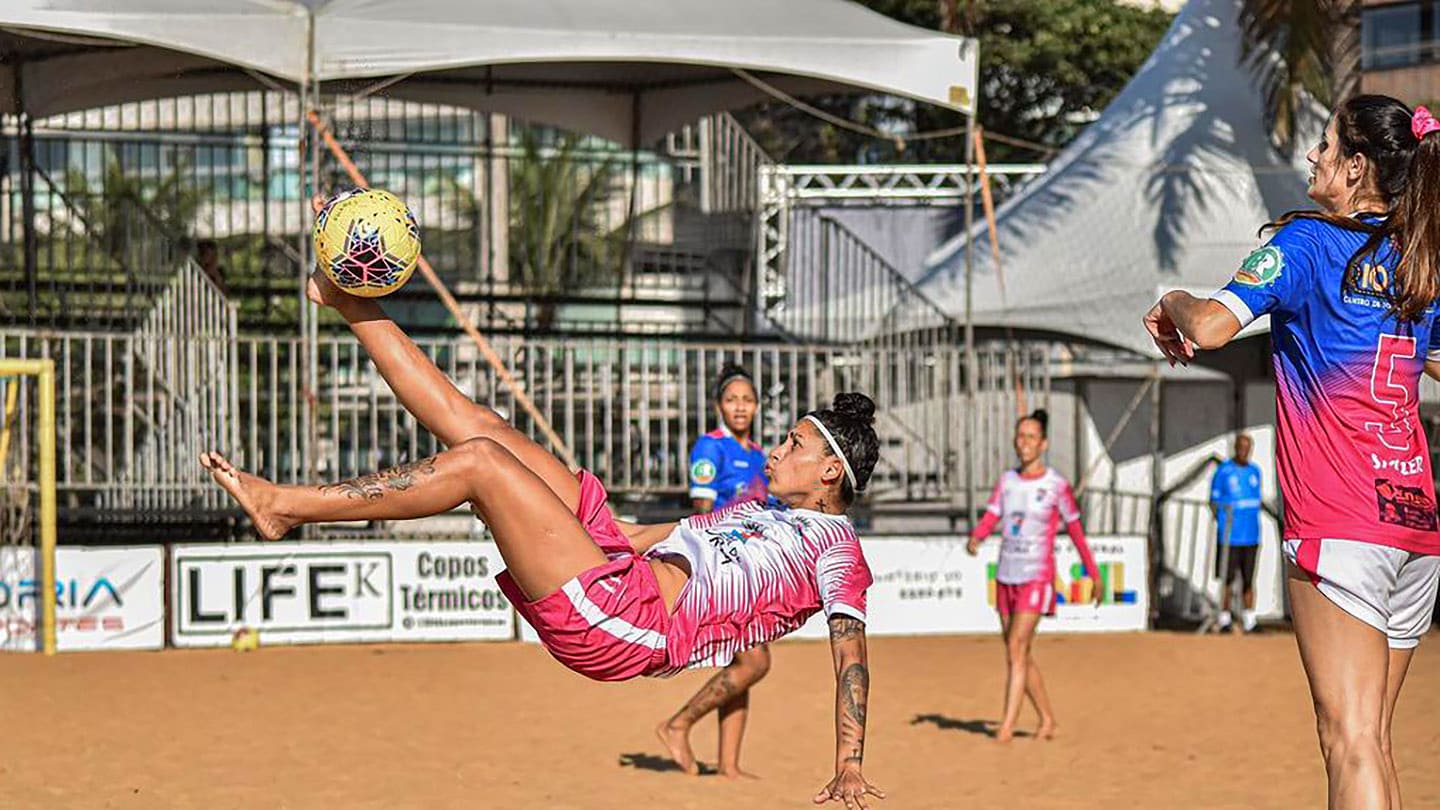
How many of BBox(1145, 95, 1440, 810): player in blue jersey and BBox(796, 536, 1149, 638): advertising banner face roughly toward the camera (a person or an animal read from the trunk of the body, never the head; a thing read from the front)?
1

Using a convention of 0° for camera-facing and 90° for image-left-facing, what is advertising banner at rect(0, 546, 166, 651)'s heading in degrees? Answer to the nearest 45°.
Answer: approximately 0°

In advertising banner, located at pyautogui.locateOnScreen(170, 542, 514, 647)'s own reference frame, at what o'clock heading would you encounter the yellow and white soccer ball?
The yellow and white soccer ball is roughly at 12 o'clock from the advertising banner.

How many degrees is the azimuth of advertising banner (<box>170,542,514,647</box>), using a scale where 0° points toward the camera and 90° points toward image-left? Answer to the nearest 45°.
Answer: approximately 0°

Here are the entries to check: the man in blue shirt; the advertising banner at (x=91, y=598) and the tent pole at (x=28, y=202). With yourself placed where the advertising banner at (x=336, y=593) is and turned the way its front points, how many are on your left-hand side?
1

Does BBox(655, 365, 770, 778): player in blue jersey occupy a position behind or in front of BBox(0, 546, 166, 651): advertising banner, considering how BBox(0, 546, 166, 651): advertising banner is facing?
in front

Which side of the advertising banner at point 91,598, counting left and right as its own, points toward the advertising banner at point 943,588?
left

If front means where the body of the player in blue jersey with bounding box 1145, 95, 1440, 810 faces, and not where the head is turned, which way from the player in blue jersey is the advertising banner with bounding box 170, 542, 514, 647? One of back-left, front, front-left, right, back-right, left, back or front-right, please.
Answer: front

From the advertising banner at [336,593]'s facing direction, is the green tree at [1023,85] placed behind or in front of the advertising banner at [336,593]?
behind

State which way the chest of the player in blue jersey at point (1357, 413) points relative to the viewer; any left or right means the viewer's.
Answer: facing away from the viewer and to the left of the viewer

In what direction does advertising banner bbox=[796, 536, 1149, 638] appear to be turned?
toward the camera

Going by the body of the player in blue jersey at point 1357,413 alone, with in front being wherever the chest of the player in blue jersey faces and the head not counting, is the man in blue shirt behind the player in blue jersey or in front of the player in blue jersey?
in front

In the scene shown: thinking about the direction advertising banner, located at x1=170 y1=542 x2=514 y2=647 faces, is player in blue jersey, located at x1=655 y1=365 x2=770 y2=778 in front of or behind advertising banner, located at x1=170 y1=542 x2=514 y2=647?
in front

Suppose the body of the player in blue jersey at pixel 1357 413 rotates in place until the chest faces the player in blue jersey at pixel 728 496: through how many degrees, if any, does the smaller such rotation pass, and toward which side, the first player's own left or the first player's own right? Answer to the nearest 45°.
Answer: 0° — they already face them

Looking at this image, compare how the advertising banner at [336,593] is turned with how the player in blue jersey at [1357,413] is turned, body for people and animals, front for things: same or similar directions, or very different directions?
very different directions

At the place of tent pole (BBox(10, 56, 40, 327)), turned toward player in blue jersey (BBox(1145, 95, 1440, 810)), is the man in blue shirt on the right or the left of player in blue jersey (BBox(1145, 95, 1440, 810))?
left

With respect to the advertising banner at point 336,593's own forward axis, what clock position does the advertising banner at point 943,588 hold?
the advertising banner at point 943,588 is roughly at 9 o'clock from the advertising banner at point 336,593.

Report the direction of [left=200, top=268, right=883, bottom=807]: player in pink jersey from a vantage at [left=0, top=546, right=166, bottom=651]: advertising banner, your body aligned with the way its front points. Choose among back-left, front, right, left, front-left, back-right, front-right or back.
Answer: front
